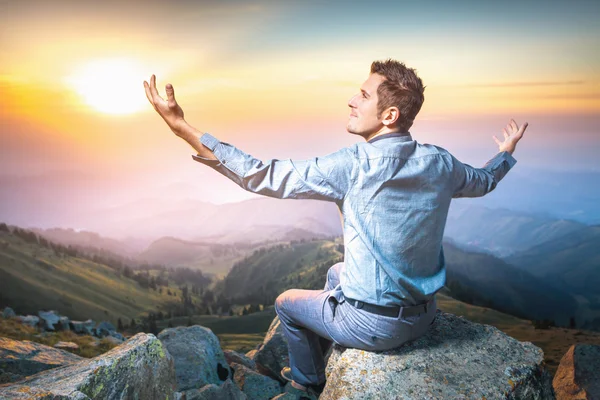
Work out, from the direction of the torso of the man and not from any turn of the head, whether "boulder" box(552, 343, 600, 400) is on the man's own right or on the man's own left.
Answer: on the man's own right

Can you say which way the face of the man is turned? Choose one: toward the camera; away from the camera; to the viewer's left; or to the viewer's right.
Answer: to the viewer's left

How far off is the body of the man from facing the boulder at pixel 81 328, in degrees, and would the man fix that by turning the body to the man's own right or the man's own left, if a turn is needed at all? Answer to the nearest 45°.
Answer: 0° — they already face it

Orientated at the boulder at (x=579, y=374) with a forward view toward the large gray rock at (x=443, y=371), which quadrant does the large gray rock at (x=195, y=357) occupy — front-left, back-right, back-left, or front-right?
front-right

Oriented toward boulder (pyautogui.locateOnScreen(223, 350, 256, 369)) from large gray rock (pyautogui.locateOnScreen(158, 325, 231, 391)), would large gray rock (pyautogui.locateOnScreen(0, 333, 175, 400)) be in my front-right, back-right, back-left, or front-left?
back-right

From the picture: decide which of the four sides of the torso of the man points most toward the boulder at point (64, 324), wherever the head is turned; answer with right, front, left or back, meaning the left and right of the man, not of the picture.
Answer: front

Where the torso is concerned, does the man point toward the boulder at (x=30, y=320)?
yes

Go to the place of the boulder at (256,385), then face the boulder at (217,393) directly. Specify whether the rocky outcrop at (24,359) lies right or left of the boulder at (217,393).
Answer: right

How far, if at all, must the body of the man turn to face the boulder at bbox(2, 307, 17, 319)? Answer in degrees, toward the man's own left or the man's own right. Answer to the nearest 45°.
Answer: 0° — they already face it

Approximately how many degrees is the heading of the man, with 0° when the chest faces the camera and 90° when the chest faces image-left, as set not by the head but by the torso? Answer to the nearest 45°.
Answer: approximately 135°

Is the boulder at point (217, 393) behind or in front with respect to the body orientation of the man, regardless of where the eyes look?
in front

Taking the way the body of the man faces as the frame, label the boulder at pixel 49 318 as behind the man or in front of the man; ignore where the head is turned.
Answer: in front

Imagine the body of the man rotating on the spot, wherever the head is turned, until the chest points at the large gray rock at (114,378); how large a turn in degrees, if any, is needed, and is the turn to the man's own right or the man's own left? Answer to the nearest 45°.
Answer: approximately 45° to the man's own left
